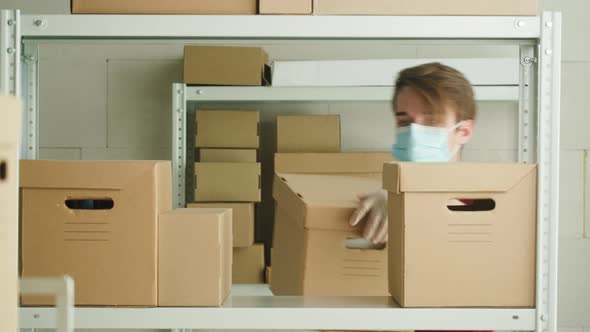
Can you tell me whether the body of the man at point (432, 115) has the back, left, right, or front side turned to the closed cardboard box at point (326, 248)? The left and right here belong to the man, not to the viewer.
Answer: front

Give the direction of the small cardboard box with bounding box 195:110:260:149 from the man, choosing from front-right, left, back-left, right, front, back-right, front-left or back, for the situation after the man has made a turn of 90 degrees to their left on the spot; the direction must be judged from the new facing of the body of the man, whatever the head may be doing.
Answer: back

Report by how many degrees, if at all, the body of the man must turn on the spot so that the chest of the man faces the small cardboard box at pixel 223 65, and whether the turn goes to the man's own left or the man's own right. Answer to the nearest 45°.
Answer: approximately 90° to the man's own right

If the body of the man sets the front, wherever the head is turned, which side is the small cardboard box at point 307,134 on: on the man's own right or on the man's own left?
on the man's own right

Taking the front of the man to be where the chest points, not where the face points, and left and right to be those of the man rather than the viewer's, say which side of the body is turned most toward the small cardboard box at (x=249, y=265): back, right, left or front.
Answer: right

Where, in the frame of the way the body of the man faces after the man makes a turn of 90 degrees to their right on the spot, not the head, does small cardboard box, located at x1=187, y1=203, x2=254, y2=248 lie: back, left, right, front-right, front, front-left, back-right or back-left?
front

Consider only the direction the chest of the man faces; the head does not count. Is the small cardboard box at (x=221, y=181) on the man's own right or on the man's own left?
on the man's own right

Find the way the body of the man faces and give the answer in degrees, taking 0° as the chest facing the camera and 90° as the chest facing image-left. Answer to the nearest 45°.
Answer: approximately 45°
